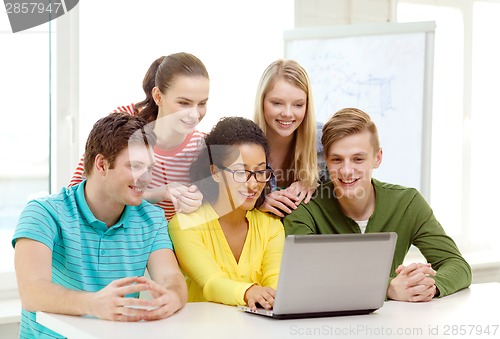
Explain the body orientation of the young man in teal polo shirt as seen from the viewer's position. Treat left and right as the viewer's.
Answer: facing the viewer and to the right of the viewer

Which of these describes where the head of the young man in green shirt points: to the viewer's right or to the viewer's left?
to the viewer's left

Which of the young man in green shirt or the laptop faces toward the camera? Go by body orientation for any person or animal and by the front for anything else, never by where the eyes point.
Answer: the young man in green shirt

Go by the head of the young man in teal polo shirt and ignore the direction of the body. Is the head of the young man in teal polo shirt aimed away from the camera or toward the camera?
toward the camera

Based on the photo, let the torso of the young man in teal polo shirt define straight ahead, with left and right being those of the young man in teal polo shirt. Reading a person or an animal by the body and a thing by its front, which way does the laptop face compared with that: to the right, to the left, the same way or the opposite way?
the opposite way

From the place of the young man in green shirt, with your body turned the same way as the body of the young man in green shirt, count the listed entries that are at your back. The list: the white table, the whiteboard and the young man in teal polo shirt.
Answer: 1

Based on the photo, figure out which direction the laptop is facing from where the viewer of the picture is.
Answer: facing away from the viewer and to the left of the viewer

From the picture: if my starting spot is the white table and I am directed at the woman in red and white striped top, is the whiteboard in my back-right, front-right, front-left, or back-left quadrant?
front-right

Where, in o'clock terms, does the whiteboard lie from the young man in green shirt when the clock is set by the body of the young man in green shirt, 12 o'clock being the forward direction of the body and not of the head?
The whiteboard is roughly at 6 o'clock from the young man in green shirt.

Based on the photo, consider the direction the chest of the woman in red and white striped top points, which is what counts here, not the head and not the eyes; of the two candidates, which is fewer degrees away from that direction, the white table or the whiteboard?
the white table

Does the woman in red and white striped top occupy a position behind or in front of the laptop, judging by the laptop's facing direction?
in front

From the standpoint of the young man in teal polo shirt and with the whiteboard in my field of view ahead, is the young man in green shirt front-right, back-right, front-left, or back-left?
front-right

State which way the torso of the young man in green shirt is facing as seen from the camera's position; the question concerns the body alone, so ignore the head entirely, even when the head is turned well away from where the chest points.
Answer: toward the camera

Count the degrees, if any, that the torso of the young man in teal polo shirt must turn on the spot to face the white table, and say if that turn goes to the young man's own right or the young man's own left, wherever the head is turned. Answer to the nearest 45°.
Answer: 0° — they already face it

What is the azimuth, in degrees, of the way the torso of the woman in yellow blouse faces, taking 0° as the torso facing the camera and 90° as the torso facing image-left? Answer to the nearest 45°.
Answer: approximately 315°

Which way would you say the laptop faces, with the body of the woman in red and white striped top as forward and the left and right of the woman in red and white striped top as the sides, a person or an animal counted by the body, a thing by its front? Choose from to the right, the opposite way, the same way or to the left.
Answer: the opposite way
